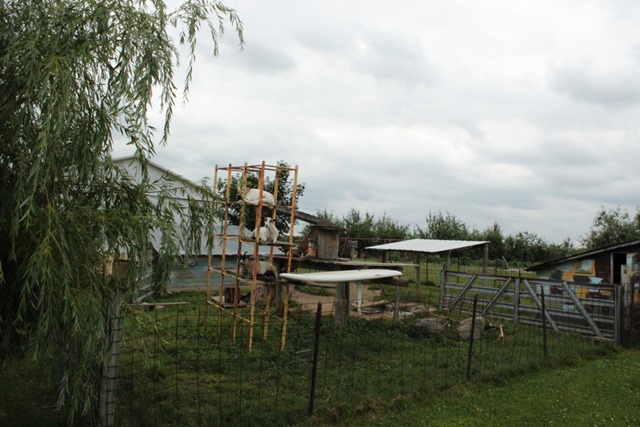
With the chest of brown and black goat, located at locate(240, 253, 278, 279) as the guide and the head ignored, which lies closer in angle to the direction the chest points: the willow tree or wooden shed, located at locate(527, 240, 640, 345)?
the willow tree

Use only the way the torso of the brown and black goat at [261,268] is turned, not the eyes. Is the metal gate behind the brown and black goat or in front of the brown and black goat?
behind

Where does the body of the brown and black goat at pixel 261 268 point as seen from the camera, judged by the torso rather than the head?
to the viewer's left

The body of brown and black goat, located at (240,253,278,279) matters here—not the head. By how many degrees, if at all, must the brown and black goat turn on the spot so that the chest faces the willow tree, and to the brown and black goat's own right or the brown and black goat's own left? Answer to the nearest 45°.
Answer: approximately 90° to the brown and black goat's own left
